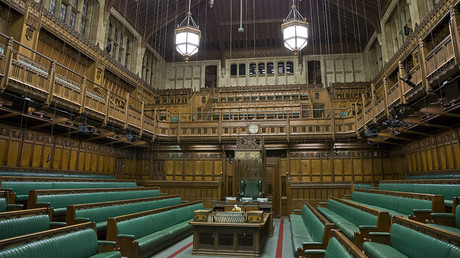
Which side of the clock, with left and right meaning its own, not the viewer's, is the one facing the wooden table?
front

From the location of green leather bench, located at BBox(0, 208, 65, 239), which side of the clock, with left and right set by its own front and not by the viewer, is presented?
front

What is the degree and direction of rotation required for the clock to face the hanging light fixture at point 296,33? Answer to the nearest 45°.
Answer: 0° — it already faces it

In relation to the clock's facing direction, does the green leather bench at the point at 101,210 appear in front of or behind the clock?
in front

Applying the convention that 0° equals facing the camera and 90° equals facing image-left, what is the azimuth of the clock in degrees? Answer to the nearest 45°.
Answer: approximately 0°

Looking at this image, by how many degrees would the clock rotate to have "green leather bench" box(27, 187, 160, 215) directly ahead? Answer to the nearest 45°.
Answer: approximately 45° to its right

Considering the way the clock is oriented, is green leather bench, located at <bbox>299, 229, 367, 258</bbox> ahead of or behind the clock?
ahead

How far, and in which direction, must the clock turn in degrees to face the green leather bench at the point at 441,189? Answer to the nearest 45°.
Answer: approximately 45° to its left
